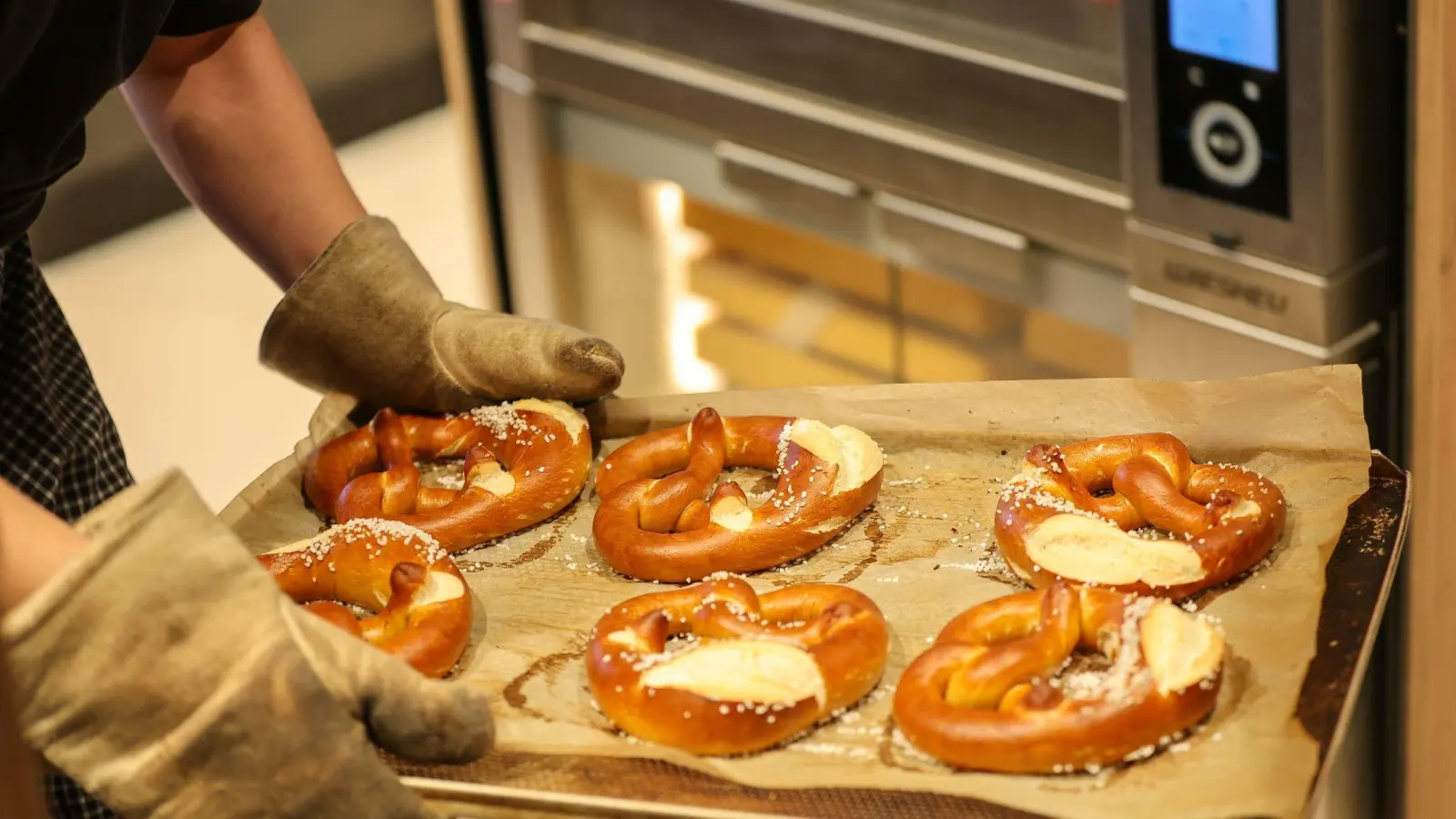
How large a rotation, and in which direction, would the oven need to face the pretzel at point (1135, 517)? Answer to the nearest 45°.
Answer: approximately 45° to its left

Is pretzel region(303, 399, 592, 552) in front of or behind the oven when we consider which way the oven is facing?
in front

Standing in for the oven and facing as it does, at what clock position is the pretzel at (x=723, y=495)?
The pretzel is roughly at 11 o'clock from the oven.

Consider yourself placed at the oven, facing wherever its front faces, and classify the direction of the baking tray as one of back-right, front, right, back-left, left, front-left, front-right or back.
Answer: front-left

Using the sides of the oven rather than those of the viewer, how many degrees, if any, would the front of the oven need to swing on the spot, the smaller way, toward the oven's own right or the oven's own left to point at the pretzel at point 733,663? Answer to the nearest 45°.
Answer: approximately 45° to the oven's own left

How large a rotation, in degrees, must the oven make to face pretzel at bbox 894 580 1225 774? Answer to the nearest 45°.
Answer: approximately 45° to its left
